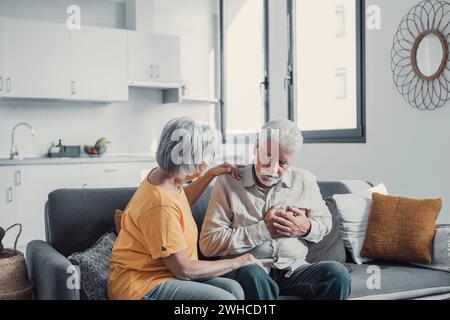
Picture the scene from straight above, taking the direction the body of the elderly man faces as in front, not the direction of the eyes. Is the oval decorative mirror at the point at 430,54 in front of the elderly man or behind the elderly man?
behind

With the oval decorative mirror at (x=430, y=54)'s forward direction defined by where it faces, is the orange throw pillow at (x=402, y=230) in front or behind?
in front

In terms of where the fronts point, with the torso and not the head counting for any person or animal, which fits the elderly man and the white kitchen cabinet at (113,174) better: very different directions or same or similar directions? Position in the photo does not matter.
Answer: same or similar directions

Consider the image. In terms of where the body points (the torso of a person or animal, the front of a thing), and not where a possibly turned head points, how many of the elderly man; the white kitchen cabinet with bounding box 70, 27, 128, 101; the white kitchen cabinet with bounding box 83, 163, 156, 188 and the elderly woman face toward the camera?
3

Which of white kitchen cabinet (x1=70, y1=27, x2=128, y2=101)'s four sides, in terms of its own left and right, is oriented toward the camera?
front

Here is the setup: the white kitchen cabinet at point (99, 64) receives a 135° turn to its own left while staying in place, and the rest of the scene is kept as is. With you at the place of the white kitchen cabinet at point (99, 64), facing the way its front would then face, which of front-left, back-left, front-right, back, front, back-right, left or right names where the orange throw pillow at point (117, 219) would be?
back-right

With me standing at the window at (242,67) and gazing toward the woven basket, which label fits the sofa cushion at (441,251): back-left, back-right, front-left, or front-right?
front-left

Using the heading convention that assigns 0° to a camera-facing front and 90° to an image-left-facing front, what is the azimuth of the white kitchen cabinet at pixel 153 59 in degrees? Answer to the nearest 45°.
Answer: approximately 0°

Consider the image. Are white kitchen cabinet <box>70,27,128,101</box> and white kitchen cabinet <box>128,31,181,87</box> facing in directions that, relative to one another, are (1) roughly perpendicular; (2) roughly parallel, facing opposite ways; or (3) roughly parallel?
roughly parallel

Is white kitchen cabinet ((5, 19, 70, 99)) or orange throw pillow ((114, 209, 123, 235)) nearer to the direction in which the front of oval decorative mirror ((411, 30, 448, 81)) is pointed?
the orange throw pillow

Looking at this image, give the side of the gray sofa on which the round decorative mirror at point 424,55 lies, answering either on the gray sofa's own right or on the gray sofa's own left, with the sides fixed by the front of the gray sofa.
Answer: on the gray sofa's own left

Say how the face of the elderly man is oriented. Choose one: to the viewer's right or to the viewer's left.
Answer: to the viewer's left

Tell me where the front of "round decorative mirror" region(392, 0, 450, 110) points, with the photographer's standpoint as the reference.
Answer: facing the viewer and to the left of the viewer

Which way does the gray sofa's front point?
toward the camera

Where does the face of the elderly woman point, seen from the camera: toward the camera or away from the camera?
away from the camera

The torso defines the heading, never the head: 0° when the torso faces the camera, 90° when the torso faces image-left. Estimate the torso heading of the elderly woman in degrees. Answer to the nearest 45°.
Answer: approximately 270°

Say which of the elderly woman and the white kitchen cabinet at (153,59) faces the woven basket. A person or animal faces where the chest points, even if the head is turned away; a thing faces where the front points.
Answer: the white kitchen cabinet
